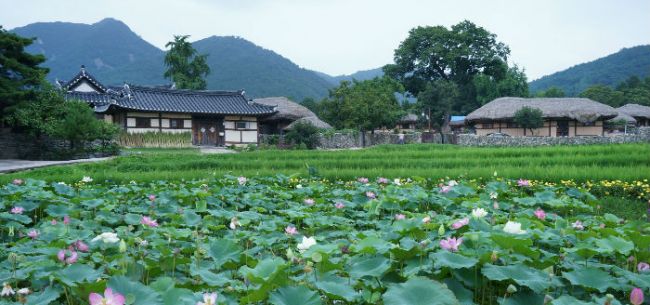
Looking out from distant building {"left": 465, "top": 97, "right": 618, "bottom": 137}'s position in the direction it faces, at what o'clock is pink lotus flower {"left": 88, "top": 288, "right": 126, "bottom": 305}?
The pink lotus flower is roughly at 12 o'clock from the distant building.

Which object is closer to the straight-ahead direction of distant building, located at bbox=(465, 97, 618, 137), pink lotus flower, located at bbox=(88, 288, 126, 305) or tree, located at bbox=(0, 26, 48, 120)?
the pink lotus flower

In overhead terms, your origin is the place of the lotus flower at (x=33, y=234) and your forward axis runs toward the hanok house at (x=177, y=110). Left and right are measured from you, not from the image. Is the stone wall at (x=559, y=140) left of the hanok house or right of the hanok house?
right

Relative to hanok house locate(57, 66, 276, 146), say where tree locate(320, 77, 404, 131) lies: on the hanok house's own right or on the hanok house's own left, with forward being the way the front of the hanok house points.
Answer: on the hanok house's own left

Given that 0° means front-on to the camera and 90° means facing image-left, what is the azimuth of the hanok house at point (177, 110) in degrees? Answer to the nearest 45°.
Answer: approximately 0°

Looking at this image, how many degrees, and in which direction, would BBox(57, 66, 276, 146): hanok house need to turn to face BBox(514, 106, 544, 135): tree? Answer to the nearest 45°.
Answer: approximately 90° to its left

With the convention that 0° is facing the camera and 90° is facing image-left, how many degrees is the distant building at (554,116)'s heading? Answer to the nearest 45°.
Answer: approximately 0°

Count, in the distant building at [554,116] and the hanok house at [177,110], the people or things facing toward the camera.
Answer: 2

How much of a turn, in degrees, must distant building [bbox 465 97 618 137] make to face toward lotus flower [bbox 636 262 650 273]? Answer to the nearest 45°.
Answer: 0° — it already faces it
